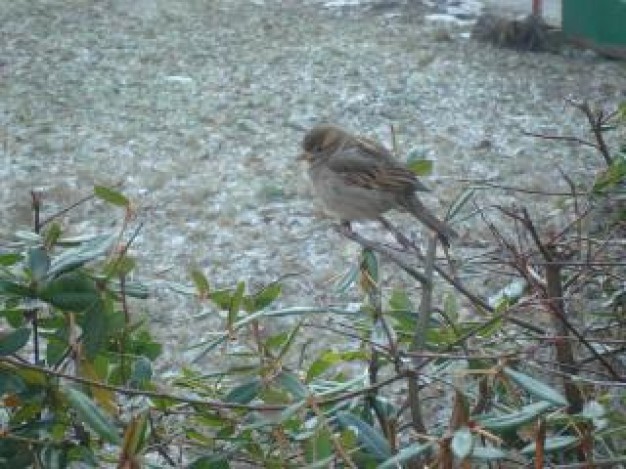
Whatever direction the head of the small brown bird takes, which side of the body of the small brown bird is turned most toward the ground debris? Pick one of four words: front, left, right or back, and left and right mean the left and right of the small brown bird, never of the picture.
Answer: right

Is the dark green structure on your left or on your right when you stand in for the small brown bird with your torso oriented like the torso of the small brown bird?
on your right

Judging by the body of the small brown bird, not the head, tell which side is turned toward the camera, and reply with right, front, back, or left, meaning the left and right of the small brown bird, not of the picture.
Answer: left
